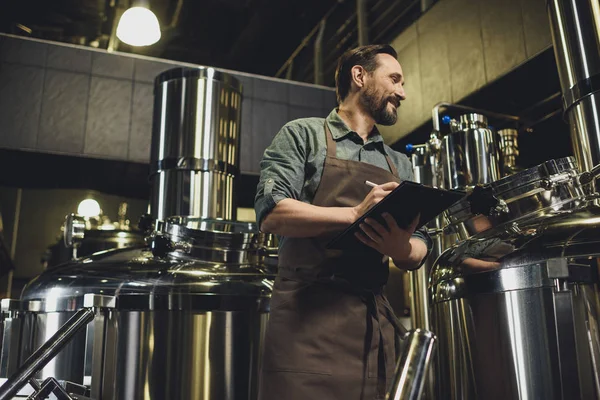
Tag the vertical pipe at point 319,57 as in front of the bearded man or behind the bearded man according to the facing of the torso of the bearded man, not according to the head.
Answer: behind

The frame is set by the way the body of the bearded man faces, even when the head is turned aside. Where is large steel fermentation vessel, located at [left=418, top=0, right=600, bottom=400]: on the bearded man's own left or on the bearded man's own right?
on the bearded man's own left

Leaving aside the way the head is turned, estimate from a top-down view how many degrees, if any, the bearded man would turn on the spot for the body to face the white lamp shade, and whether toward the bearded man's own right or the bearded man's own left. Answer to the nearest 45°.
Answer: approximately 180°

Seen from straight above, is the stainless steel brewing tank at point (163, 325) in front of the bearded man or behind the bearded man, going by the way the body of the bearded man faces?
behind

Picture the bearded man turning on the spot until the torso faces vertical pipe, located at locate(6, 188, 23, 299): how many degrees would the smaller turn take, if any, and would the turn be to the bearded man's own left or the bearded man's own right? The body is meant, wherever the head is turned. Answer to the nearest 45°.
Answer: approximately 180°

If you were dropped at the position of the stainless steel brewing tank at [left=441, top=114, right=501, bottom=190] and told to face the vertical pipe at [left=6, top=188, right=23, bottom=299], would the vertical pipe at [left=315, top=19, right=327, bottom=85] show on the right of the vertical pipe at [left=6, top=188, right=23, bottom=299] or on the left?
right

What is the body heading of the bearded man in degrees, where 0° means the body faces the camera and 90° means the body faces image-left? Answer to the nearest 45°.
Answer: approximately 315°

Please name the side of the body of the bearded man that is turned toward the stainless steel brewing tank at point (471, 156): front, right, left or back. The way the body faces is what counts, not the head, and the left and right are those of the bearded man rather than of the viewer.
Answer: left
